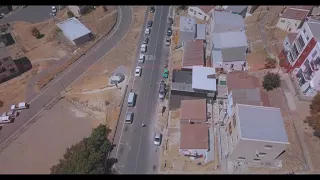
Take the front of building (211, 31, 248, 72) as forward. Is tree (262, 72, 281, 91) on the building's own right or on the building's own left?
on the building's own left
